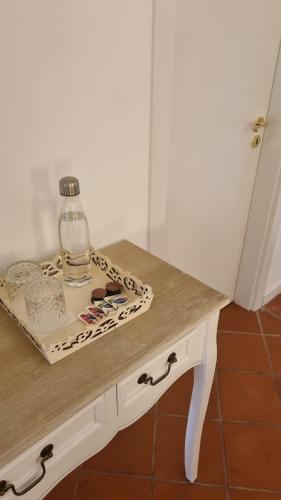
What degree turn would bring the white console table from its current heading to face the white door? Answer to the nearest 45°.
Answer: approximately 90° to its left

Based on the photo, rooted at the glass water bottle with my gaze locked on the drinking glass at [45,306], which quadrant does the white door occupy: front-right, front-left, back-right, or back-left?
back-left
